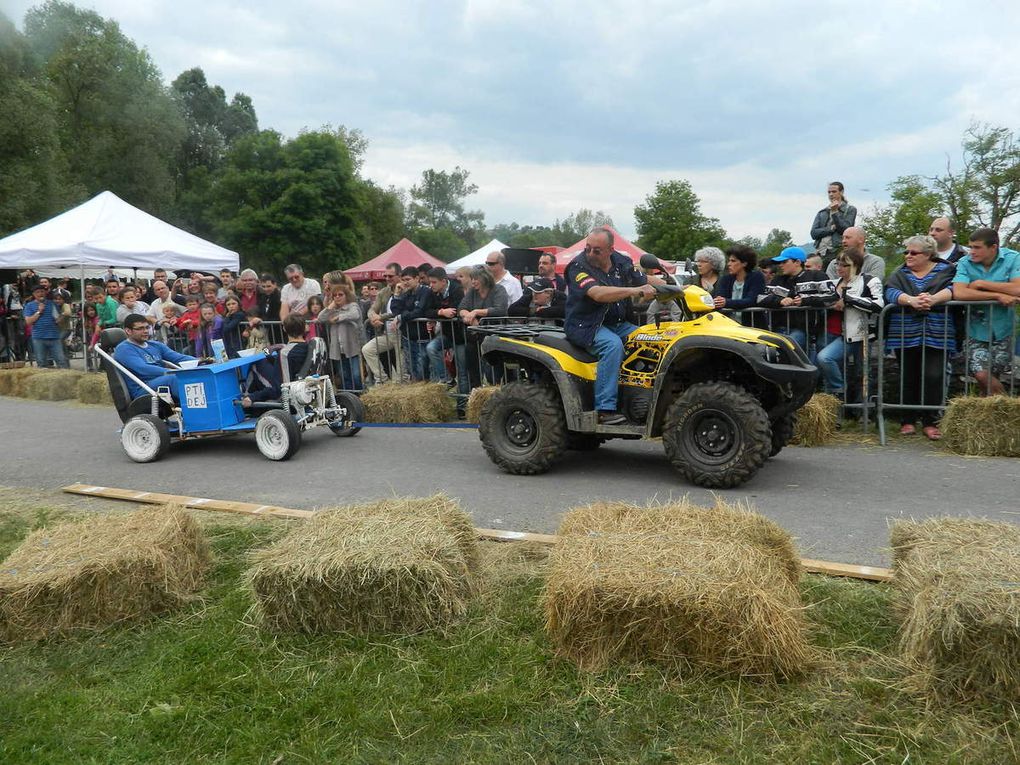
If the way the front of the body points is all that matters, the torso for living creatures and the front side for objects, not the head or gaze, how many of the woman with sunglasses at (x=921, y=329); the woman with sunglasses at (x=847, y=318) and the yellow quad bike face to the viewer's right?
1

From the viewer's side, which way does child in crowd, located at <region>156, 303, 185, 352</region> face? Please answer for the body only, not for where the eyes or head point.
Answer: toward the camera

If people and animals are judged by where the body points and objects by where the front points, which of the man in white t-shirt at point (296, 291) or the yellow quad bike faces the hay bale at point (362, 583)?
the man in white t-shirt

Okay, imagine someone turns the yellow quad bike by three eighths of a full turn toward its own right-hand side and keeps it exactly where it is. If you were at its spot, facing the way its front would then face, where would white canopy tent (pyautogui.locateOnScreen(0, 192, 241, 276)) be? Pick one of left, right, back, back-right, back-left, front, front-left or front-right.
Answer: right

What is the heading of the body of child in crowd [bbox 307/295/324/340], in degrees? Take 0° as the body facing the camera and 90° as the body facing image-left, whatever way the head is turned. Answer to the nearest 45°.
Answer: approximately 0°

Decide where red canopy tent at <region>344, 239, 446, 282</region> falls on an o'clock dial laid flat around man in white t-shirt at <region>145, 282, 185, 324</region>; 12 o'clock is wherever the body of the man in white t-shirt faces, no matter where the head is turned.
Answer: The red canopy tent is roughly at 7 o'clock from the man in white t-shirt.

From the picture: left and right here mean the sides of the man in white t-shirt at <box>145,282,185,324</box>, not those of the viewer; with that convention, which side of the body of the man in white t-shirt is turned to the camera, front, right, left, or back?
front

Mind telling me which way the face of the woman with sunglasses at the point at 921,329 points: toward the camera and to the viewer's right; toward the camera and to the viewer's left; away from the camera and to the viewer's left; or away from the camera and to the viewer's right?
toward the camera and to the viewer's left

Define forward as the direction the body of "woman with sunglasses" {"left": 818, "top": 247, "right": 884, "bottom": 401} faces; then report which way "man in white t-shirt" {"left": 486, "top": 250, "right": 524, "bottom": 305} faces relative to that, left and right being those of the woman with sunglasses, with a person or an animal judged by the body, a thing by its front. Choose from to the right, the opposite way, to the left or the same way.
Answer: the same way

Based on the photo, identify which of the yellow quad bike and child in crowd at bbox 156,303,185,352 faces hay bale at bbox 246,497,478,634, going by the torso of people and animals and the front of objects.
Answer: the child in crowd

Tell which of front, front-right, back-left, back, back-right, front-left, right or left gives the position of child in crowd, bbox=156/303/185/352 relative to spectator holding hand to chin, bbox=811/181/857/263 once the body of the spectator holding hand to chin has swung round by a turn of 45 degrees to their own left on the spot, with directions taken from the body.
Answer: right

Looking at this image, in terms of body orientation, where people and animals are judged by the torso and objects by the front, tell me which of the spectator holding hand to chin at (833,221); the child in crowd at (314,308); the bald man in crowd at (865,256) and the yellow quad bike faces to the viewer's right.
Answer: the yellow quad bike

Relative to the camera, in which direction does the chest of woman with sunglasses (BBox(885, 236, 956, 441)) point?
toward the camera

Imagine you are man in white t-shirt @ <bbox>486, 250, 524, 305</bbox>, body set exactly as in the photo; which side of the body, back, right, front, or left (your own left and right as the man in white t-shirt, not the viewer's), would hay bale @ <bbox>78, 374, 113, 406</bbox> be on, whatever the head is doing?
front

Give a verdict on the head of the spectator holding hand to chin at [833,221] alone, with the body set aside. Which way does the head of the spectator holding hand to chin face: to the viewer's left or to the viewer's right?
to the viewer's left
